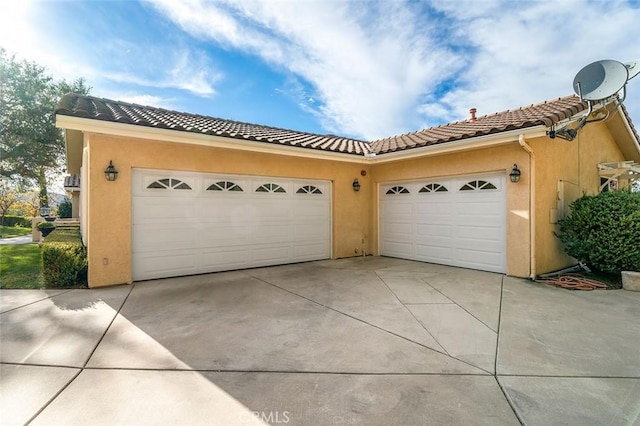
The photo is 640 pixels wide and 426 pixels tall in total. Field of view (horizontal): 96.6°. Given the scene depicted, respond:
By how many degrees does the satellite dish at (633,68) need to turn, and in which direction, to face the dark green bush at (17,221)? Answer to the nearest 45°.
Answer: approximately 45° to its right

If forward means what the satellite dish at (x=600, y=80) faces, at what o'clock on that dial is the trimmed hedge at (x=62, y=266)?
The trimmed hedge is roughly at 12 o'clock from the satellite dish.

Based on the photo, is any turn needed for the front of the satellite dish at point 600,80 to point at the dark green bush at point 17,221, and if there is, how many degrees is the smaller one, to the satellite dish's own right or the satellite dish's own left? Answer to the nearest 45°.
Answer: approximately 45° to the satellite dish's own right

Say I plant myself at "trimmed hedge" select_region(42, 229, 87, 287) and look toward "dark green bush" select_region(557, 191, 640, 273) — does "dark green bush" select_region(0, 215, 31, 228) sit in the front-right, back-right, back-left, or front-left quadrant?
back-left

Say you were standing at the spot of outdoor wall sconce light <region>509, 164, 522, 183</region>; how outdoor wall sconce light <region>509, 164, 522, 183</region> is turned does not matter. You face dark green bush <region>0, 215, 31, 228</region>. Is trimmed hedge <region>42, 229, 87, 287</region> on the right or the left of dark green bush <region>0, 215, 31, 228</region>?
left

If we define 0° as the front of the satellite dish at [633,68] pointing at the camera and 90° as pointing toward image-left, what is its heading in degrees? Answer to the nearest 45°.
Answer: approximately 45°

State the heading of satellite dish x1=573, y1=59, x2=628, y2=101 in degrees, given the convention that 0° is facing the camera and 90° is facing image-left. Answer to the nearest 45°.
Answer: approximately 45°
